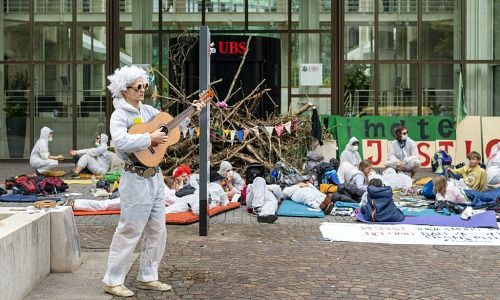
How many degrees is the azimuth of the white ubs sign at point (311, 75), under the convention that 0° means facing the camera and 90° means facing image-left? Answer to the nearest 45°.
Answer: approximately 0°

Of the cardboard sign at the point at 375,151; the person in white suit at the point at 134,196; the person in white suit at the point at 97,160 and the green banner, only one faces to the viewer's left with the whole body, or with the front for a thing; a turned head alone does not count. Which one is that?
the person in white suit at the point at 97,160

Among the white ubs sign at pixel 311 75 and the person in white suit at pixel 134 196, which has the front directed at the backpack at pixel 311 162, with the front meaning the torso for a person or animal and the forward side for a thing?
the white ubs sign

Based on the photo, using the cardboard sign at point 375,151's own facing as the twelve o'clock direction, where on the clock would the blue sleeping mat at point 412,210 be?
The blue sleeping mat is roughly at 12 o'clock from the cardboard sign.

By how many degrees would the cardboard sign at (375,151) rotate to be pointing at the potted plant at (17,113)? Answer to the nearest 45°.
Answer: approximately 90° to its right

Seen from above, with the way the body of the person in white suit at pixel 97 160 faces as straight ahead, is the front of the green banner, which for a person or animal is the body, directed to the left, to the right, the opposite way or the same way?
to the left
